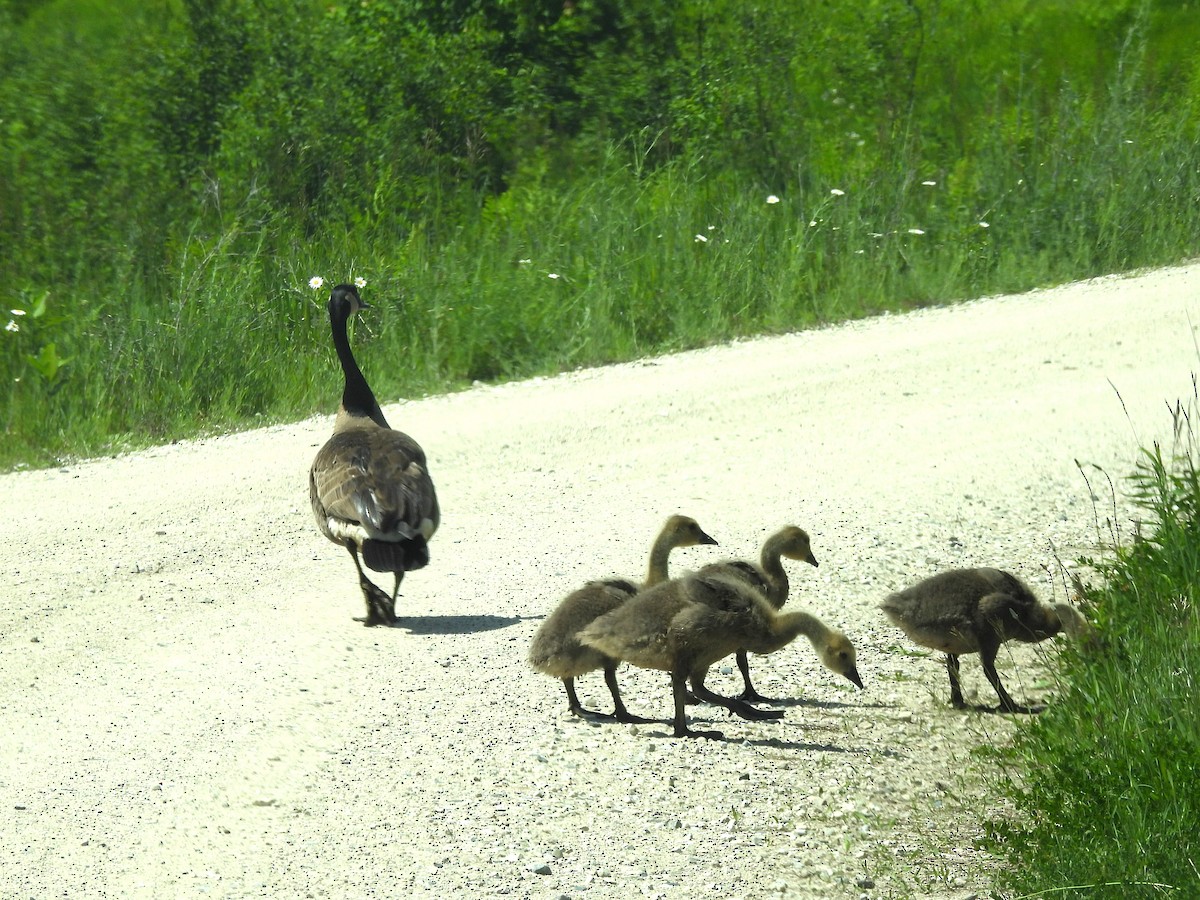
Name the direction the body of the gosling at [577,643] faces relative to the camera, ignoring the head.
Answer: to the viewer's right

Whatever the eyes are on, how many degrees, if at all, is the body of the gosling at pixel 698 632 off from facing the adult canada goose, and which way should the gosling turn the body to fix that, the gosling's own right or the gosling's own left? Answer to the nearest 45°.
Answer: approximately 135° to the gosling's own left

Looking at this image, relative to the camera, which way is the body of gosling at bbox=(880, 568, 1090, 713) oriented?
to the viewer's right

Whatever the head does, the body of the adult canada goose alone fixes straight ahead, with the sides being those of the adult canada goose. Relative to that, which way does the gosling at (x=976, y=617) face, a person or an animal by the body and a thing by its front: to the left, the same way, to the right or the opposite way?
to the right

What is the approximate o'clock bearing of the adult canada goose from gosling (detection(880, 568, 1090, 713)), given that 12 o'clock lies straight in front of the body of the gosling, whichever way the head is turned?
The adult canada goose is roughly at 6 o'clock from the gosling.

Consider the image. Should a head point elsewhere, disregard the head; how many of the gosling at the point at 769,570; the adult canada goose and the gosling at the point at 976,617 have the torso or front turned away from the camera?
1

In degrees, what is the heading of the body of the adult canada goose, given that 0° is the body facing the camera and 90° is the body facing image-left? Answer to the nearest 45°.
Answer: approximately 180°

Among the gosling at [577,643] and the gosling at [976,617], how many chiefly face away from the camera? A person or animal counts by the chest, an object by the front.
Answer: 0

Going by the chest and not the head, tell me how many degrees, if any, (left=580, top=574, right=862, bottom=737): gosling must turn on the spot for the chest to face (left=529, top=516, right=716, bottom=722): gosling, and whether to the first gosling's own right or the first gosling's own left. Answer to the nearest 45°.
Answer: approximately 180°

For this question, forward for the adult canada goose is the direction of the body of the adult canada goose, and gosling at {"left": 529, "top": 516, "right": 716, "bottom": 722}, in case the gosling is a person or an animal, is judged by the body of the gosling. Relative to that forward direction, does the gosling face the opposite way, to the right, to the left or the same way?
to the right

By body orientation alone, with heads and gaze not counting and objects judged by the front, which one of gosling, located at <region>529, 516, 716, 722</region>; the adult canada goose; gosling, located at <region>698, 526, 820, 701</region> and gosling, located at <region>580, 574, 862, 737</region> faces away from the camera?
the adult canada goose

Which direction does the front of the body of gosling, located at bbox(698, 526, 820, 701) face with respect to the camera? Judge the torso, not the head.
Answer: to the viewer's right

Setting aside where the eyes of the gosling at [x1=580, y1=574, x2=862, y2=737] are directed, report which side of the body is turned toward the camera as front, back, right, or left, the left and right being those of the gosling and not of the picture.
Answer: right

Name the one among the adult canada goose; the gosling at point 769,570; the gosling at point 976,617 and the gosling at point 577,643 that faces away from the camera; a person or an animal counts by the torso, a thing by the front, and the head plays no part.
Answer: the adult canada goose
